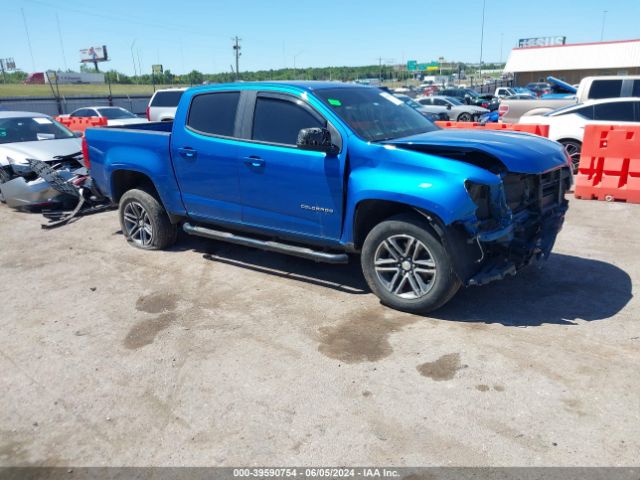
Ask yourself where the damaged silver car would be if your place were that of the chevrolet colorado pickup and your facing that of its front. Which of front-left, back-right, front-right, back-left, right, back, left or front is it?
back

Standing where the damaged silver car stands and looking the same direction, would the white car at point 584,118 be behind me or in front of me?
in front

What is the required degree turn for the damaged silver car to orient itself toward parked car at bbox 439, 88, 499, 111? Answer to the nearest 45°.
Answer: approximately 90° to its left

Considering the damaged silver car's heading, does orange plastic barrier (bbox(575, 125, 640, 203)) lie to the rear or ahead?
ahead

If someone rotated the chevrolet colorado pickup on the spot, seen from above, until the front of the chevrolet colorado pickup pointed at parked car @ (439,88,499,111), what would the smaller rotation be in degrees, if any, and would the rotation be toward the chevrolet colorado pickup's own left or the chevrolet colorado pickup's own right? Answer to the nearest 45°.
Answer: approximately 135° to the chevrolet colorado pickup's own left

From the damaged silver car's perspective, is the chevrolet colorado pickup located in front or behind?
in front

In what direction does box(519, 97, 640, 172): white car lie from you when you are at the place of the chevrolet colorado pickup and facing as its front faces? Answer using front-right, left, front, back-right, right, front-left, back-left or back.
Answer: left

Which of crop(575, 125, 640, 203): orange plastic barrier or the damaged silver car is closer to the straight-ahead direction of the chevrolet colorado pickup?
the orange plastic barrier

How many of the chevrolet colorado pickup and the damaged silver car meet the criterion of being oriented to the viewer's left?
0

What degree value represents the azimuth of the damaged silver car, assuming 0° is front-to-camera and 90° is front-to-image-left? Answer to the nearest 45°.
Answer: approximately 315°

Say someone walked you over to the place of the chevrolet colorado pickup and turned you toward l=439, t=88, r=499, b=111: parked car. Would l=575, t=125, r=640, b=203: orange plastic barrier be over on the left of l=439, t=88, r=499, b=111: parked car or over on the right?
right

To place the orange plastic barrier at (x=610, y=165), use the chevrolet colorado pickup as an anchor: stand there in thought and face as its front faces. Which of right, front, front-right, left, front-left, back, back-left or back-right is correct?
left

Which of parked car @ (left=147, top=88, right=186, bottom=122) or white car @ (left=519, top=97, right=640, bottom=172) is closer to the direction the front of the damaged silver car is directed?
the white car
